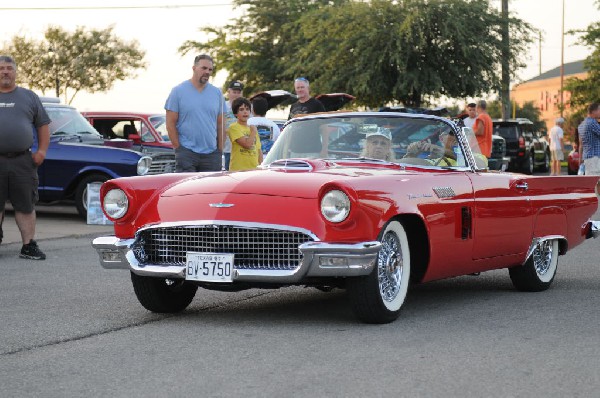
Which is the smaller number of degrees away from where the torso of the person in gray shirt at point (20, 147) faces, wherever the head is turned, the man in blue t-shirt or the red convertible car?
the red convertible car

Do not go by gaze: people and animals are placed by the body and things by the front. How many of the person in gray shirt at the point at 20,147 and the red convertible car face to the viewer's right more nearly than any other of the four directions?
0

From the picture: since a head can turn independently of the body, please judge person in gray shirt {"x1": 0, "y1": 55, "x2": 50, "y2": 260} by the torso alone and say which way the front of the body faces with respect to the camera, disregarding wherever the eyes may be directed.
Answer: toward the camera

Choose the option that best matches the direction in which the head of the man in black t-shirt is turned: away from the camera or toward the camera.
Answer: toward the camera

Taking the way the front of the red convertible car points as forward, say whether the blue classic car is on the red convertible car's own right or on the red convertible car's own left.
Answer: on the red convertible car's own right

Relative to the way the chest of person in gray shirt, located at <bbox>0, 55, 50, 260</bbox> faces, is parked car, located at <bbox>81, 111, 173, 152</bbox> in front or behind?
behind

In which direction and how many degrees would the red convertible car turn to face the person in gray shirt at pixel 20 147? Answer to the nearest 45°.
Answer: approximately 90° to its right

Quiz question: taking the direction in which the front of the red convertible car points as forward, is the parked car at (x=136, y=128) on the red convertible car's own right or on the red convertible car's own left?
on the red convertible car's own right

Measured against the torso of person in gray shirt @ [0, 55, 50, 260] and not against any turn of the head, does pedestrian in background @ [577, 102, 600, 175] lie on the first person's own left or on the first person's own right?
on the first person's own left

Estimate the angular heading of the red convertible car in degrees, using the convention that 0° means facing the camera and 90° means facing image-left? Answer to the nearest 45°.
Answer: approximately 45°

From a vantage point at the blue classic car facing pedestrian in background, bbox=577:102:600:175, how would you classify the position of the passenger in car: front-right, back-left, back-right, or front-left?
front-right

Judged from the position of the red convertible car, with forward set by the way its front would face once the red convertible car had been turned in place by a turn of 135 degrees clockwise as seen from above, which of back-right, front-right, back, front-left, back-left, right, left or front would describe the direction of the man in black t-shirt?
front

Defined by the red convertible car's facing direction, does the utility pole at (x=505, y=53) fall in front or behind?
behind

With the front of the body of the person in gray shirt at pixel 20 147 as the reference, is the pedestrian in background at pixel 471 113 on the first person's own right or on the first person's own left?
on the first person's own left
